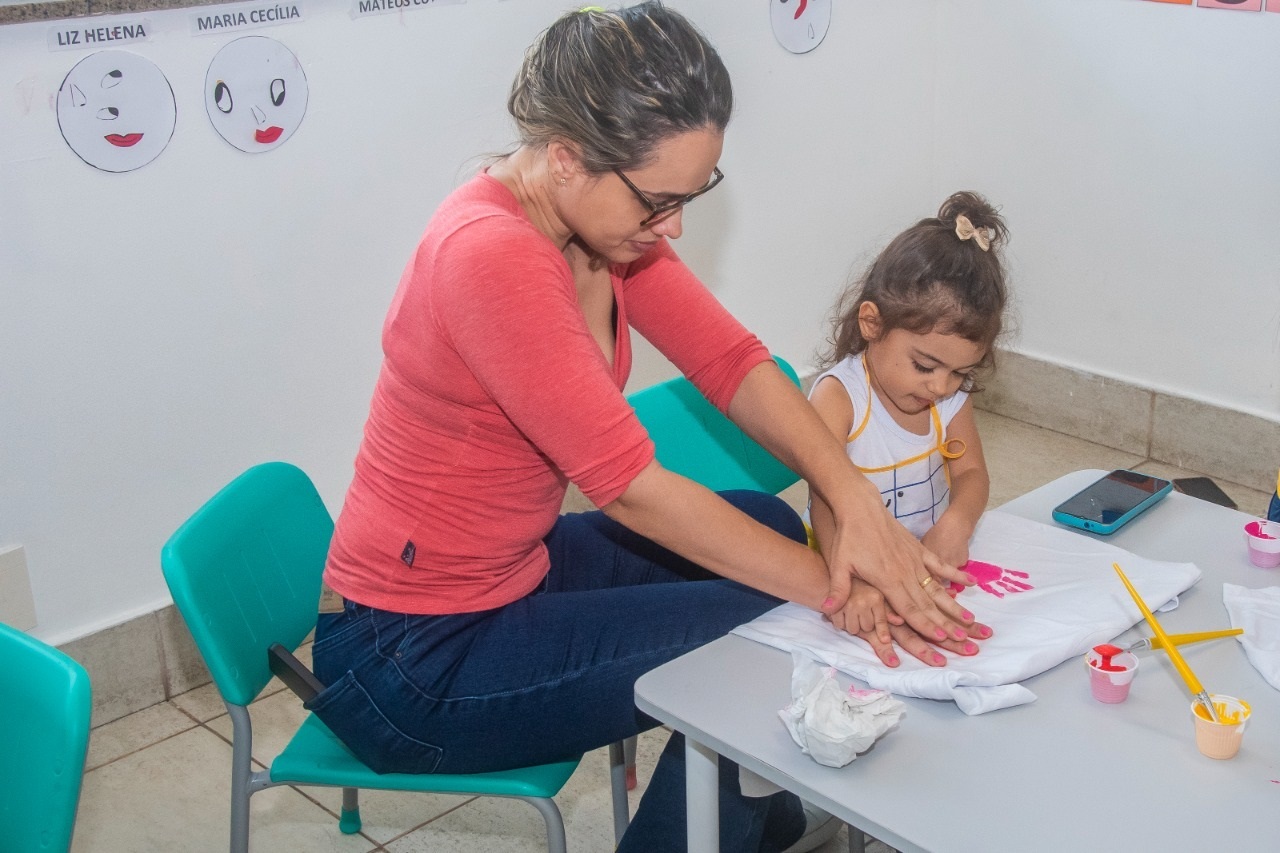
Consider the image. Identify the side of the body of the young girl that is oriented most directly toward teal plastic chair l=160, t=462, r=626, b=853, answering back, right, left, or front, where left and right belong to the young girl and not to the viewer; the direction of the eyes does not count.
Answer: right

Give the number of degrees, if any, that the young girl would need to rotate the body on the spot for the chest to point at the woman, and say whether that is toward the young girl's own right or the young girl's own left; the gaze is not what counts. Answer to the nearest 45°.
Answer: approximately 90° to the young girl's own right

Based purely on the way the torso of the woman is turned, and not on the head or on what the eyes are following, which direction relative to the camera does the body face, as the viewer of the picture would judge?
to the viewer's right

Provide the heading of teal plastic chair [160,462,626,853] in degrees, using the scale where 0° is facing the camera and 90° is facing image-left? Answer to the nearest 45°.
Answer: approximately 270°

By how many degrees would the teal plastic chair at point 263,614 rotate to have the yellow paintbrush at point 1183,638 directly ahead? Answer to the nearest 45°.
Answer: approximately 45° to its right
